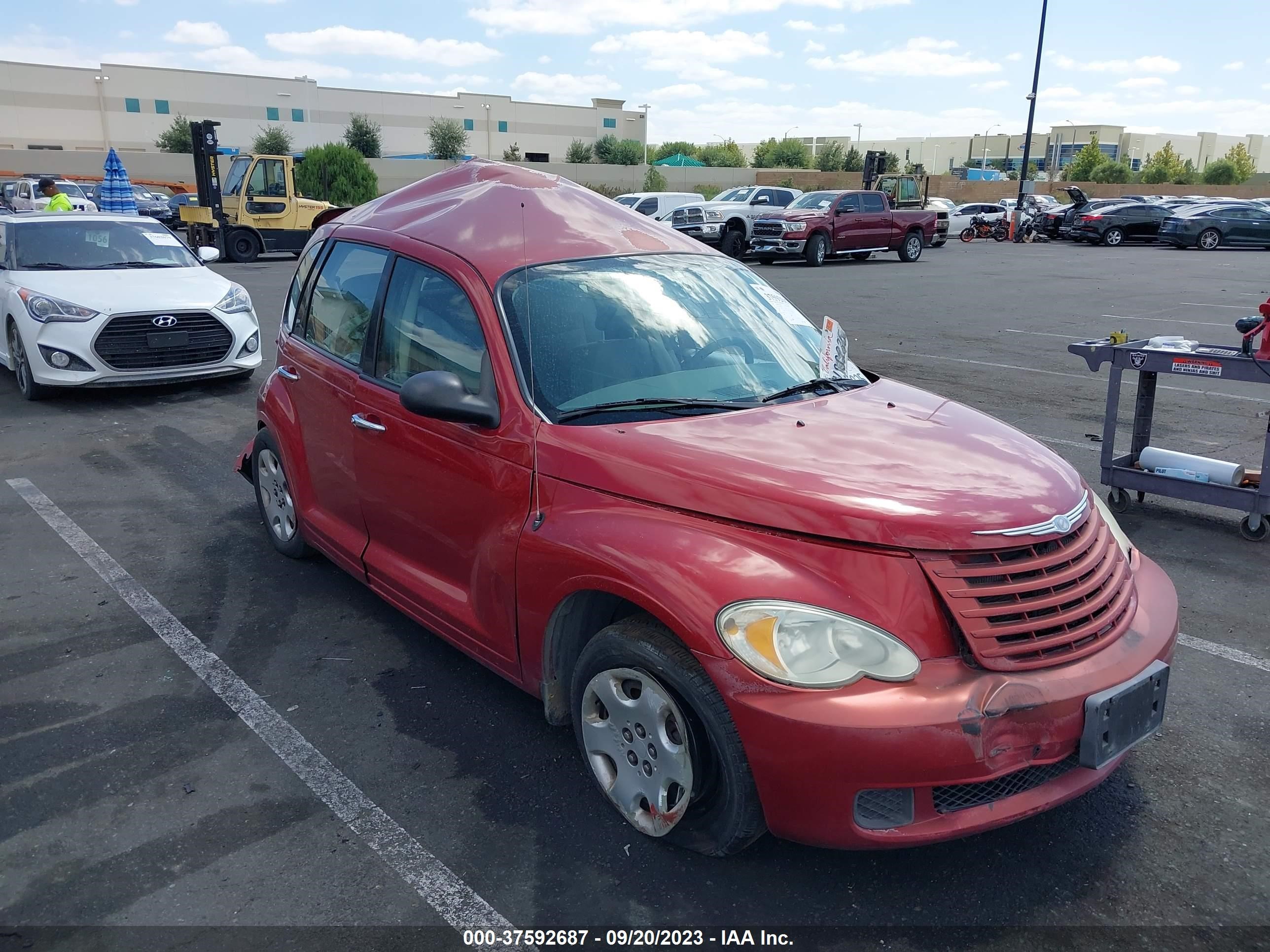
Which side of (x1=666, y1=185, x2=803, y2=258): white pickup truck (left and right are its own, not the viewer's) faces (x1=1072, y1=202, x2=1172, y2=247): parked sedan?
back

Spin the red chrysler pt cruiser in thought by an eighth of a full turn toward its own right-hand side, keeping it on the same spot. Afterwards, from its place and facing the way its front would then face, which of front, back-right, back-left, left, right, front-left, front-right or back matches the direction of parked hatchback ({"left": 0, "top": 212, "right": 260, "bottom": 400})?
back-right

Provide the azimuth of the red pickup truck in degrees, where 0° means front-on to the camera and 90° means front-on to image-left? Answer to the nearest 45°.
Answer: approximately 45°

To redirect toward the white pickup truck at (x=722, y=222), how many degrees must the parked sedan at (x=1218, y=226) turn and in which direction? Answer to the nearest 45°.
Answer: approximately 180°

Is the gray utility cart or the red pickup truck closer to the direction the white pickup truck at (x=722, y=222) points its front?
the gray utility cart

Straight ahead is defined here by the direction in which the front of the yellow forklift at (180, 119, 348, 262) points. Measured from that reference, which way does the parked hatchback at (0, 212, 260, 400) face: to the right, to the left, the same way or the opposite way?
to the left

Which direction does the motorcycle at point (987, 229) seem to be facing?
to the viewer's left

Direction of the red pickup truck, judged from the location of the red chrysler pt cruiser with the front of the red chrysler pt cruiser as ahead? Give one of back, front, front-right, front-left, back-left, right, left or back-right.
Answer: back-left

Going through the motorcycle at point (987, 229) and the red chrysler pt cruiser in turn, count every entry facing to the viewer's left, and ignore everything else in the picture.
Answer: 1

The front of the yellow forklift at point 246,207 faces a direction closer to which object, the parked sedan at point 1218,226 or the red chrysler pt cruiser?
the red chrysler pt cruiser

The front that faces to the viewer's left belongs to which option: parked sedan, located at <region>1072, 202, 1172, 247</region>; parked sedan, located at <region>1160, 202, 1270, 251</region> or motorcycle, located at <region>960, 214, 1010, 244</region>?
the motorcycle

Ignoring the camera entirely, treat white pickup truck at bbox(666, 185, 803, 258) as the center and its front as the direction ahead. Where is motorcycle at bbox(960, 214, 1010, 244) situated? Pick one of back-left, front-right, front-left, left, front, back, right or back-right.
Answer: back

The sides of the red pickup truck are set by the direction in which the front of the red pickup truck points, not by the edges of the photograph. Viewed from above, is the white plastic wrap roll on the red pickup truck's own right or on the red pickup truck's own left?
on the red pickup truck's own left

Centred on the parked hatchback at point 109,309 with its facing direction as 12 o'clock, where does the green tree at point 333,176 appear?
The green tree is roughly at 8 o'clock from the parked hatchback.
